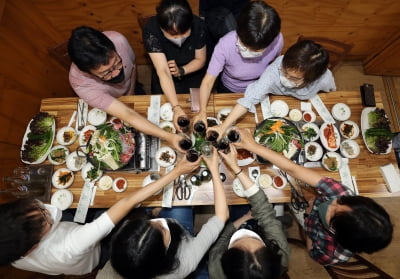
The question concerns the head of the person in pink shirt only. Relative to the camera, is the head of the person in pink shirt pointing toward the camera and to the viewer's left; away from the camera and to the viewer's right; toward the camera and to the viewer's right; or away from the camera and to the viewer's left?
toward the camera and to the viewer's right

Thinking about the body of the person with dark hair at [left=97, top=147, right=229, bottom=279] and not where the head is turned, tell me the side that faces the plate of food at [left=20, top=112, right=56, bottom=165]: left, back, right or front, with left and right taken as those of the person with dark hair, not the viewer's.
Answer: left

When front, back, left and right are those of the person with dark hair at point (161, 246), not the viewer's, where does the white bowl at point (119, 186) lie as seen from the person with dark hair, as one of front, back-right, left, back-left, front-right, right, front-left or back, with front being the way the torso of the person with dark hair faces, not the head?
left

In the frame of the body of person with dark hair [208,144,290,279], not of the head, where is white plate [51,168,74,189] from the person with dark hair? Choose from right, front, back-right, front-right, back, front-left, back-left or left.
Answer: left

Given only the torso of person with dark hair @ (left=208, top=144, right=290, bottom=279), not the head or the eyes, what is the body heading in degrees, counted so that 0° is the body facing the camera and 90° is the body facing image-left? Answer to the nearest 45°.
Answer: approximately 180°

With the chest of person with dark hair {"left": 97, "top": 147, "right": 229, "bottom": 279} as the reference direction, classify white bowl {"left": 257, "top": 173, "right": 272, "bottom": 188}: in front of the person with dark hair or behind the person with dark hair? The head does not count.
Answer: in front

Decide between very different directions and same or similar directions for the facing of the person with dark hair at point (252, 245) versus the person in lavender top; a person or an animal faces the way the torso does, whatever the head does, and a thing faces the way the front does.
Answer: very different directions

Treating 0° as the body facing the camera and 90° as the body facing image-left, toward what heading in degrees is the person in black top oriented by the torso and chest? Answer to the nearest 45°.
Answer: approximately 0°

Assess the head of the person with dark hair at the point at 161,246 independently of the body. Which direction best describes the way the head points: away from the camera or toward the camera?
away from the camera

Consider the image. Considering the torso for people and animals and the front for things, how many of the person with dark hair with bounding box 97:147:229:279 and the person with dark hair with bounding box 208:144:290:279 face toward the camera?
0

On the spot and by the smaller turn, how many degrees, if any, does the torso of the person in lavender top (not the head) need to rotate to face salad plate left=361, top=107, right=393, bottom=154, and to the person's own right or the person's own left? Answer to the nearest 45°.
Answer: approximately 90° to the person's own left

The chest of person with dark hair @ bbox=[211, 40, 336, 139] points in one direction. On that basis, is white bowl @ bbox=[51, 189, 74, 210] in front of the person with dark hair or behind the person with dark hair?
in front
